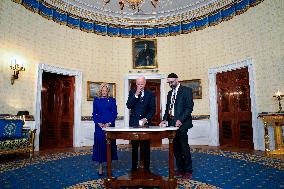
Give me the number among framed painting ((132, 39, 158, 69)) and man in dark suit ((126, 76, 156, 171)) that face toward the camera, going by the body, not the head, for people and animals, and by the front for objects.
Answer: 2

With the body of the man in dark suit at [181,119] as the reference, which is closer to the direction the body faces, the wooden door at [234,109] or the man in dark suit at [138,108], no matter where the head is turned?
the man in dark suit

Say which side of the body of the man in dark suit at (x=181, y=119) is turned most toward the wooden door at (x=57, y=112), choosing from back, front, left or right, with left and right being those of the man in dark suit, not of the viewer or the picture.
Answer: right

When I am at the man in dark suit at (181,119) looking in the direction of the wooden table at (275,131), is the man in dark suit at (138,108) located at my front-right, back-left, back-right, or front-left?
back-left

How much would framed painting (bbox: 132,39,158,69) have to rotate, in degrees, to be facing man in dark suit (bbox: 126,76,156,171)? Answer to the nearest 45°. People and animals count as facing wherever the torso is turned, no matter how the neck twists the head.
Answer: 0° — it already faces them

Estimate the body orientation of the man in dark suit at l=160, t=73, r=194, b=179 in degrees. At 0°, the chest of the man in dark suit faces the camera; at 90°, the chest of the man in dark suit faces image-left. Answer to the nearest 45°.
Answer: approximately 45°

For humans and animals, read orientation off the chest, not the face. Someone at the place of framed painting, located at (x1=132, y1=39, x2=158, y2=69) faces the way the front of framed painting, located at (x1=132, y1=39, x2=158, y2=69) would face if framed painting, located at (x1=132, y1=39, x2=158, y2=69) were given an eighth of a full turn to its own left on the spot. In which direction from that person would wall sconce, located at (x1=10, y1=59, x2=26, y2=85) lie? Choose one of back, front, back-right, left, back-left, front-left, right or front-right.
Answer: right

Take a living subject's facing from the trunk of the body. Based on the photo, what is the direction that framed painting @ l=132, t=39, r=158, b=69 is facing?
toward the camera

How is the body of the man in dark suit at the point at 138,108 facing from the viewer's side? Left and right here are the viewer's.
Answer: facing the viewer

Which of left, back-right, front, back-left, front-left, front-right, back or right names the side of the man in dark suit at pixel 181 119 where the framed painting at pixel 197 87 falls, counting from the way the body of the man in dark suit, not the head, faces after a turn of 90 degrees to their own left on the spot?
back-left

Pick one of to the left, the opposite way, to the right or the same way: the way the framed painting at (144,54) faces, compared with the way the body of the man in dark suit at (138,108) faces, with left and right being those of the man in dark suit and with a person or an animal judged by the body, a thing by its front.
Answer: the same way

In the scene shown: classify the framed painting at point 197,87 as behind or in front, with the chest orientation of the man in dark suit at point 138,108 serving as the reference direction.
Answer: behind

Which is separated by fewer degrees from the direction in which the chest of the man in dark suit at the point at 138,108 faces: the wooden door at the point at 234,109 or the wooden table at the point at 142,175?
the wooden table

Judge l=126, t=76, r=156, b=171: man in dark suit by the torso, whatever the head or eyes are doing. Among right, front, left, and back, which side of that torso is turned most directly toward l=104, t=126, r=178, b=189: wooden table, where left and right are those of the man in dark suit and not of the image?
front
